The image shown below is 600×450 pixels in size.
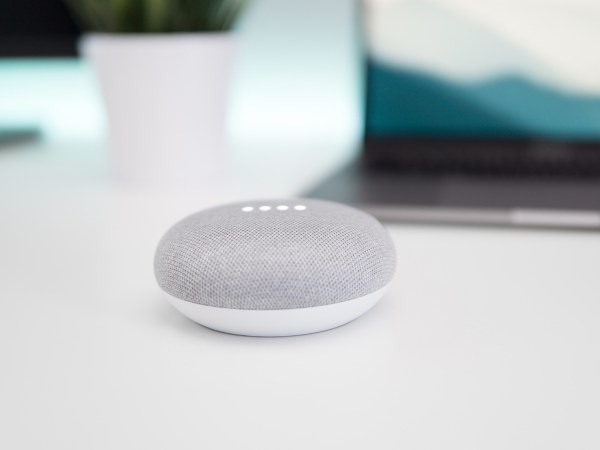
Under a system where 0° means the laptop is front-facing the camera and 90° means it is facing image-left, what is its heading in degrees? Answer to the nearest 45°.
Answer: approximately 0°
